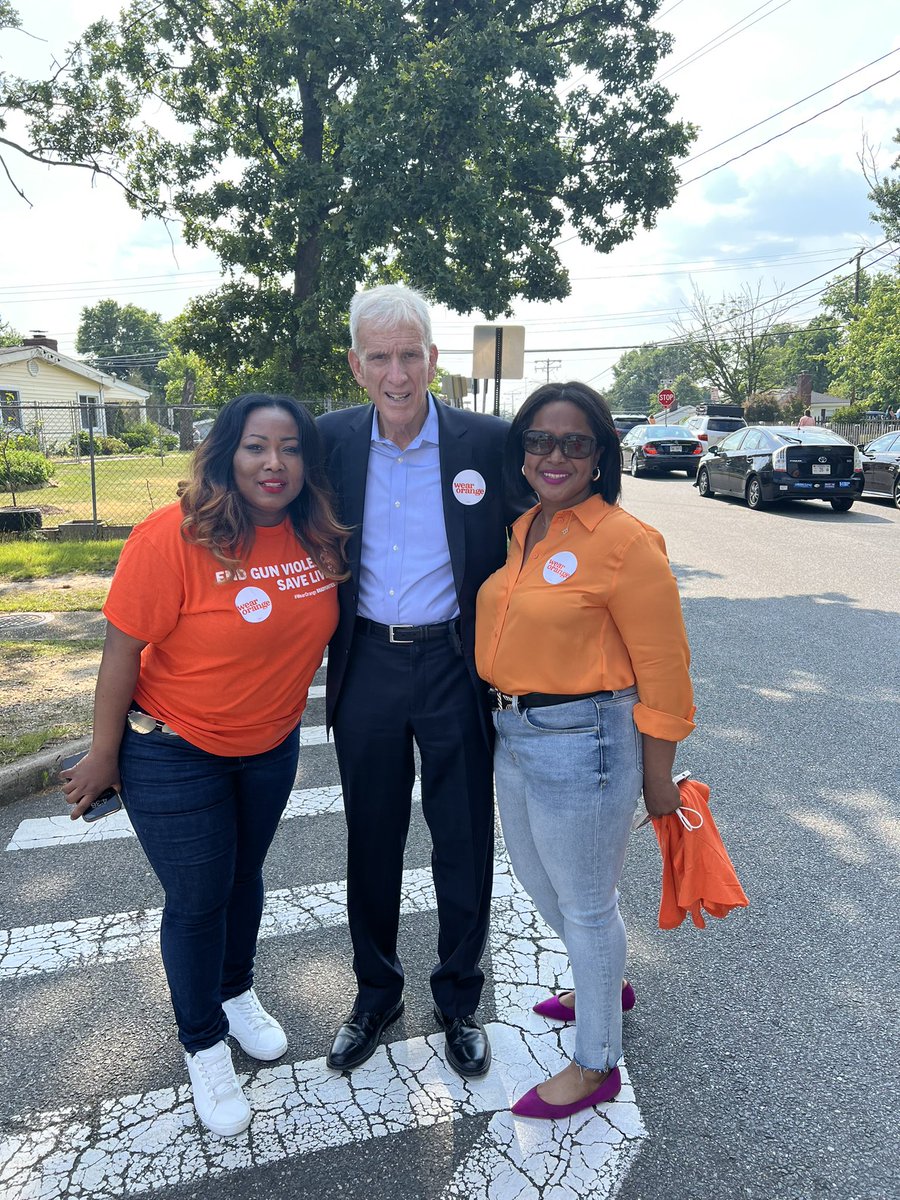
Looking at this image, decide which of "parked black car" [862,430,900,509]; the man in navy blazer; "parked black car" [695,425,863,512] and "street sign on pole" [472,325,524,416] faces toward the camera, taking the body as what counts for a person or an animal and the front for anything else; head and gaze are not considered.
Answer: the man in navy blazer

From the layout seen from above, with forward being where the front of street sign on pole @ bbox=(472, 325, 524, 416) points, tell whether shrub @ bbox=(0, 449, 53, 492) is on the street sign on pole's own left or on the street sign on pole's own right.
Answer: on the street sign on pole's own left

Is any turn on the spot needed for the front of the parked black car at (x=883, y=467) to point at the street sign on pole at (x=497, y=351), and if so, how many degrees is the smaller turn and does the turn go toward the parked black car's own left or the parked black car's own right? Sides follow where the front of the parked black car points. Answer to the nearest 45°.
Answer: approximately 90° to the parked black car's own left

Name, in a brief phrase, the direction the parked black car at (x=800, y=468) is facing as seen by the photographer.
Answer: facing away from the viewer and to the left of the viewer

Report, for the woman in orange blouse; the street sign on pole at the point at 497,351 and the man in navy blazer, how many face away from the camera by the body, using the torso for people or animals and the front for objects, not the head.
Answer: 1

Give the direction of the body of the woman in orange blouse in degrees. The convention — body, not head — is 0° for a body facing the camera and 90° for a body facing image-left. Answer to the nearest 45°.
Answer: approximately 45°

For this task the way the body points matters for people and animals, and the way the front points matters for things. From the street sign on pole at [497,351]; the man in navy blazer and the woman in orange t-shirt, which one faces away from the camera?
the street sign on pole

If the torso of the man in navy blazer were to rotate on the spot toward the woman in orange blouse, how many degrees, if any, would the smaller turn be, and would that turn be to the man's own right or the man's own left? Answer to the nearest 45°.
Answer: approximately 45° to the man's own left

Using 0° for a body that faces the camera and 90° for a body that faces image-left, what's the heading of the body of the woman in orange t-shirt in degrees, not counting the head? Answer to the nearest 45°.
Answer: approximately 315°
